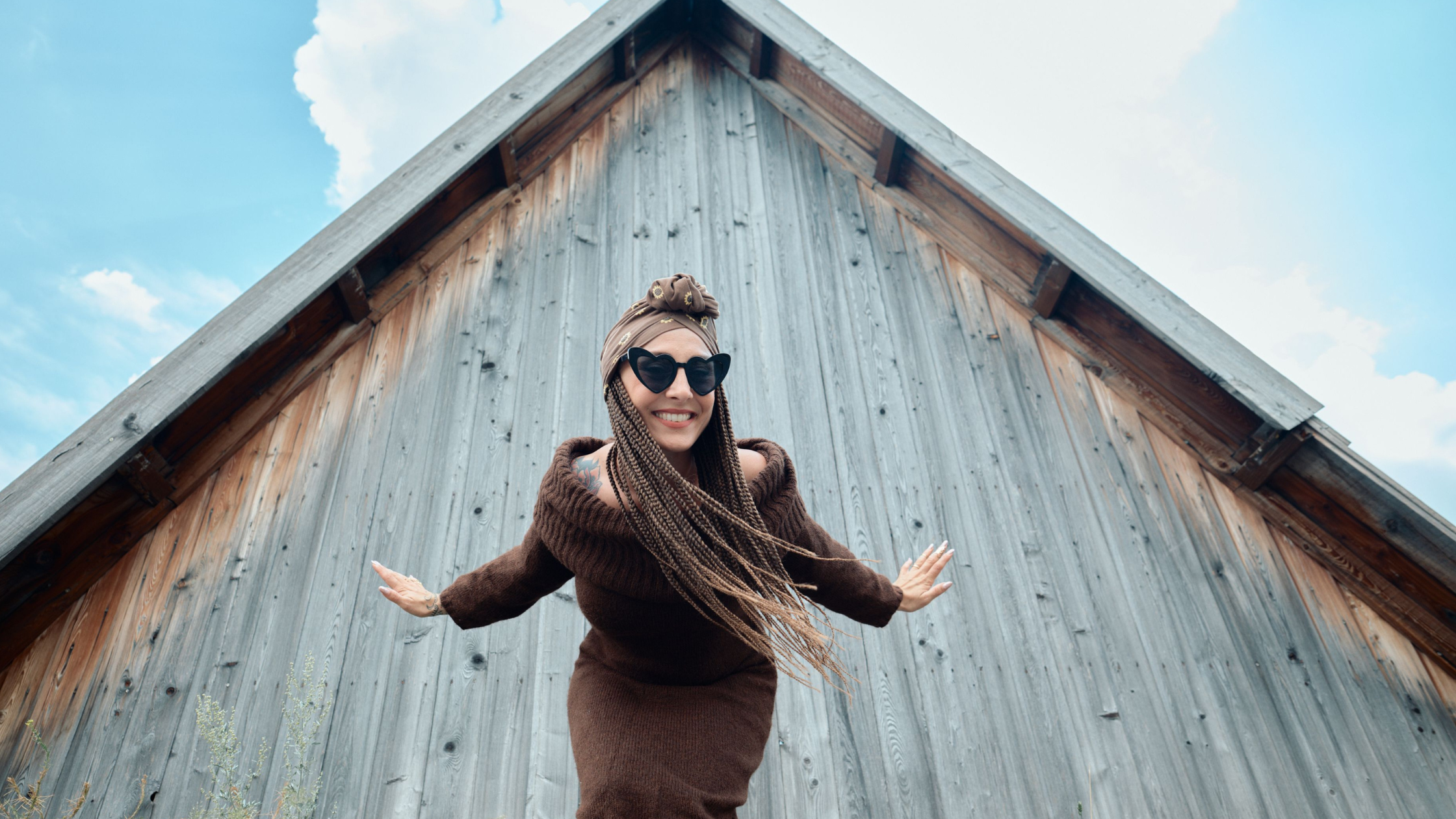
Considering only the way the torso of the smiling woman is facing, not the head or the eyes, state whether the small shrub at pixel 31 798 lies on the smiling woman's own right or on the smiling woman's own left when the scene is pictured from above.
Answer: on the smiling woman's own right

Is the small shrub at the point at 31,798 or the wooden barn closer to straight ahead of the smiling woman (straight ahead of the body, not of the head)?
the small shrub

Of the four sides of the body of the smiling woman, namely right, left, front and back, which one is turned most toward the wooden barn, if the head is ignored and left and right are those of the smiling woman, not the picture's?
back

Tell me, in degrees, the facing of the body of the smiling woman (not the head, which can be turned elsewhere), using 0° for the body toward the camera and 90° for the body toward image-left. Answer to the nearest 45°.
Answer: approximately 0°
